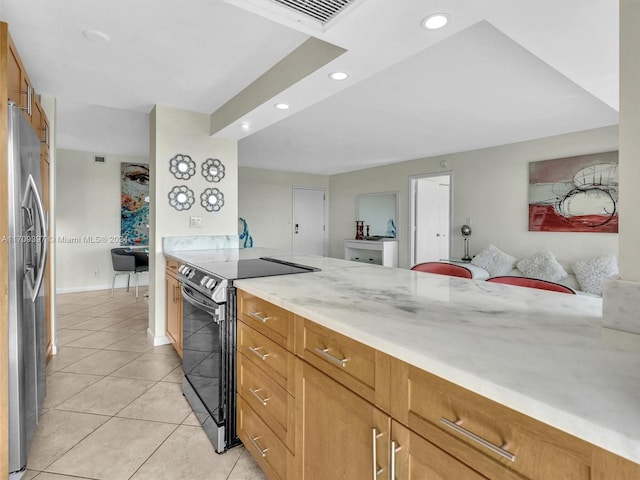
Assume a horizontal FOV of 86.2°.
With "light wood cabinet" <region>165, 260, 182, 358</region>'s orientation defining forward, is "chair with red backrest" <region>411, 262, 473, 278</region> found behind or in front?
behind

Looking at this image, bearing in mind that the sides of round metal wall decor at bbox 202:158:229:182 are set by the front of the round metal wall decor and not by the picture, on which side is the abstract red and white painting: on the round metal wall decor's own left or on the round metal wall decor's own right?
on the round metal wall decor's own left

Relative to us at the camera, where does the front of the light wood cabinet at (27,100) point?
facing to the right of the viewer

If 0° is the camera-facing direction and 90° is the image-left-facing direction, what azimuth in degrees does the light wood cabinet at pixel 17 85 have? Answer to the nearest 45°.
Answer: approximately 270°

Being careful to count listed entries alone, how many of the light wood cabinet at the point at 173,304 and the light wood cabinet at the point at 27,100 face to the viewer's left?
1

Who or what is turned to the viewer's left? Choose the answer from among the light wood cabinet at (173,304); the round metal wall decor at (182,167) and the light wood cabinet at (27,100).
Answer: the light wood cabinet at (173,304)

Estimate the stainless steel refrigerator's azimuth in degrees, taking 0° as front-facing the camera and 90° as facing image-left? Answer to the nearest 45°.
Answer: approximately 270°

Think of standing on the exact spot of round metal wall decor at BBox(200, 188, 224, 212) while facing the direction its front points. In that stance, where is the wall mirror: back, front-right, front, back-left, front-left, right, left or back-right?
back-left
